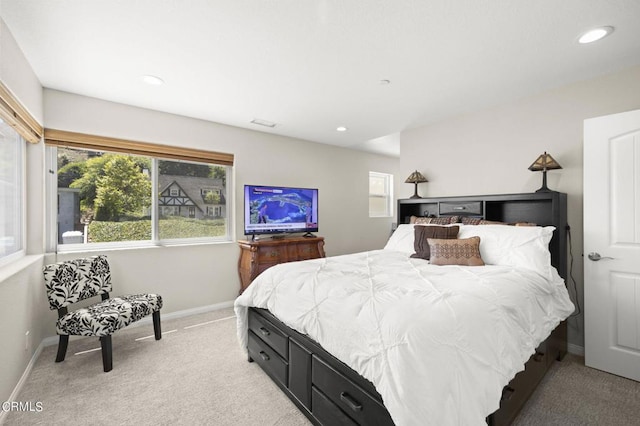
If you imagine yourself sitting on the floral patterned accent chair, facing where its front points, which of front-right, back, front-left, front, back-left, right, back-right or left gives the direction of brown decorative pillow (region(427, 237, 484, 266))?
front

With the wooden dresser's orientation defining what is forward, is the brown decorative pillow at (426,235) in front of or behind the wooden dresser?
in front

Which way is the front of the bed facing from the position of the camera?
facing the viewer and to the left of the viewer

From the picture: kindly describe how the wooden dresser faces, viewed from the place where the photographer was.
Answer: facing the viewer and to the right of the viewer

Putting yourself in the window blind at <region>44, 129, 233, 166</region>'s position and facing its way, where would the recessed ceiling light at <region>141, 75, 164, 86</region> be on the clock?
The recessed ceiling light is roughly at 1 o'clock from the window blind.

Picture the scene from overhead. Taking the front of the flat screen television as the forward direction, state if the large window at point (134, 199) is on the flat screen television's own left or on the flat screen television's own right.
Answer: on the flat screen television's own right

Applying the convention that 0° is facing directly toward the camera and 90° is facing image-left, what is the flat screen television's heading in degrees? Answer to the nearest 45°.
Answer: approximately 315°

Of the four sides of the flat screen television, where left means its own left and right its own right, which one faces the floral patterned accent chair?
right

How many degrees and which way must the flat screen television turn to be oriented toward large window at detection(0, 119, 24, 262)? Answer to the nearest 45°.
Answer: approximately 90° to its right

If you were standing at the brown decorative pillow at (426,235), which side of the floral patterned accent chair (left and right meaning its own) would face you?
front

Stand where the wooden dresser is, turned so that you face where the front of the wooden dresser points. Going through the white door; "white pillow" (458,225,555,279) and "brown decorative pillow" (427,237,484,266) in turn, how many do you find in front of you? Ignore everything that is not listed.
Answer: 3

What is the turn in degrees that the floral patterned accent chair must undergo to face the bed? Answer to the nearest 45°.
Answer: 0° — it already faces it
